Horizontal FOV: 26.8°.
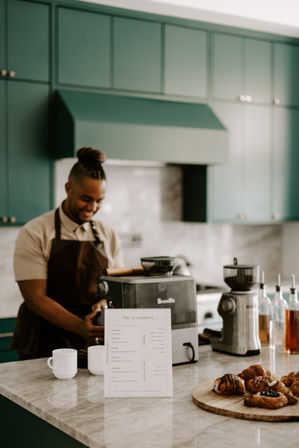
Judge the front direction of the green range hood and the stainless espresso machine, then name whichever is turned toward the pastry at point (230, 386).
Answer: the green range hood

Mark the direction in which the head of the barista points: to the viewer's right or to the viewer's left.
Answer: to the viewer's right

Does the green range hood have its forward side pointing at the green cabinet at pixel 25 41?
no

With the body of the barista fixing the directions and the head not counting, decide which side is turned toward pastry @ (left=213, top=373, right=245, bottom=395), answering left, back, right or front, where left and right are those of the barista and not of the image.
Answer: front

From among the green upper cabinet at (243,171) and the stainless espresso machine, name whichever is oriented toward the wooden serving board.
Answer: the green upper cabinet

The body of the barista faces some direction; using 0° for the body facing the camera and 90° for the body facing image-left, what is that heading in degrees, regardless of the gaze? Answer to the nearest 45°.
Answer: approximately 315°

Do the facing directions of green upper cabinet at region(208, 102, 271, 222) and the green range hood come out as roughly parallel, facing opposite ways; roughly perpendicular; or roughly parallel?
roughly parallel

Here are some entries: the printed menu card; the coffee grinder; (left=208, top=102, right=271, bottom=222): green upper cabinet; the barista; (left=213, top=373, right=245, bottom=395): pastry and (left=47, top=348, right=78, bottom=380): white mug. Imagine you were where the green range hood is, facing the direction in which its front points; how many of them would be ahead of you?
5

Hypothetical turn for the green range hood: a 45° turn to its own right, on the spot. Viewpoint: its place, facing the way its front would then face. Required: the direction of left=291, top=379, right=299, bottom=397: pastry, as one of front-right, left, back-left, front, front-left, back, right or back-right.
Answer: front-left

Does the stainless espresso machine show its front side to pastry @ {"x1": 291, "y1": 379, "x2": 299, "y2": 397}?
no

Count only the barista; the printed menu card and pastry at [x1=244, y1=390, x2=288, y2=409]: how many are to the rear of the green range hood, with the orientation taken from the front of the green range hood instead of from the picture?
0

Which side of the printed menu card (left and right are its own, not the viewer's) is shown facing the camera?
front

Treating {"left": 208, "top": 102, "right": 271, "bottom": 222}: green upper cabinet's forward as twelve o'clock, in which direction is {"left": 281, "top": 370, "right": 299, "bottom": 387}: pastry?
The pastry is roughly at 12 o'clock from the green upper cabinet.

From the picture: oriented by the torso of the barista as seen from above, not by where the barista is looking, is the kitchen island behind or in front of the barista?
in front
